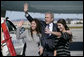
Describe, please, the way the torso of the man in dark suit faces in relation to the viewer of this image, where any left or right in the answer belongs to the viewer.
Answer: facing the viewer and to the left of the viewer

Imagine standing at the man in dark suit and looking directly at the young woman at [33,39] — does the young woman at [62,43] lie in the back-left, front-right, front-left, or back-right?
back-left

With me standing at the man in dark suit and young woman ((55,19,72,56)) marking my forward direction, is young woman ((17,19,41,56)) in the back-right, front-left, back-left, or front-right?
back-right

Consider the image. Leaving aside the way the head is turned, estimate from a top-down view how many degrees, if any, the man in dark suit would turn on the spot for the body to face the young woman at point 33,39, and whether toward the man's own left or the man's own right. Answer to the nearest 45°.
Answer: approximately 45° to the man's own right
